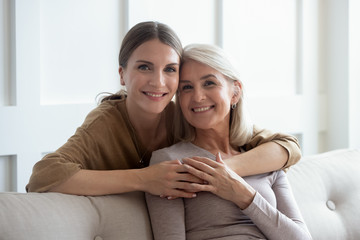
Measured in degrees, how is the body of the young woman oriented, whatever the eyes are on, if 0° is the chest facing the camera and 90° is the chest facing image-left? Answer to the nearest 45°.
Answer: approximately 0°

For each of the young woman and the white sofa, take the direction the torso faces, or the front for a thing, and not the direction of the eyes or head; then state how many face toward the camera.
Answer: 2
